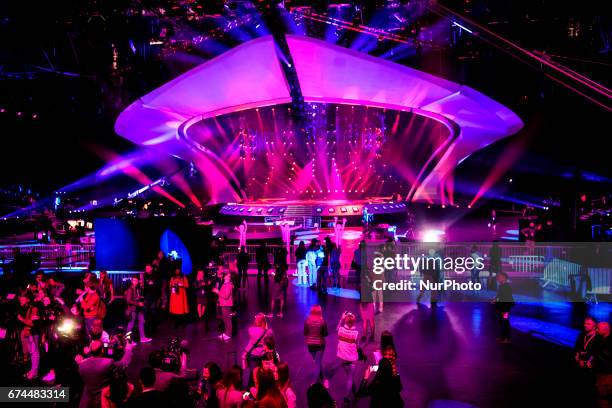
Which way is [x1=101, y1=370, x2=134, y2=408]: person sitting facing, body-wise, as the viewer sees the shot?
away from the camera

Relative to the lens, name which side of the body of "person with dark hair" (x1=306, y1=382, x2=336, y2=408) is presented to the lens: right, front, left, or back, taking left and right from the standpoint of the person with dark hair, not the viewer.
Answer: back

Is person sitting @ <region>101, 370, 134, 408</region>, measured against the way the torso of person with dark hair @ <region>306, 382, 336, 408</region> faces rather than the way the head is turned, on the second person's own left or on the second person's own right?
on the second person's own left

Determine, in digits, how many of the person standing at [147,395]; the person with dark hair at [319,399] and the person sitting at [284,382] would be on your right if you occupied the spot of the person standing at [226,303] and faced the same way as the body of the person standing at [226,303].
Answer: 0

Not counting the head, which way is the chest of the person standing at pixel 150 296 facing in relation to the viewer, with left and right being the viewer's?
facing the viewer and to the left of the viewer

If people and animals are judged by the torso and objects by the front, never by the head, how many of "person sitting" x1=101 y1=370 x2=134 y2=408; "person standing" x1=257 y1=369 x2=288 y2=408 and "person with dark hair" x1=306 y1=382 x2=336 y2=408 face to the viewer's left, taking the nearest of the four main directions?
0

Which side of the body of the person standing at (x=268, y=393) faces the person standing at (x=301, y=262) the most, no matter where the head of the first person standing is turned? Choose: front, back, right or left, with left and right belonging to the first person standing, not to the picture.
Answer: front

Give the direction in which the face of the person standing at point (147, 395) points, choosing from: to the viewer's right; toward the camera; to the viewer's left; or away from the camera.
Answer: away from the camera

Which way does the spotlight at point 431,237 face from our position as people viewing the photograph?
facing the viewer

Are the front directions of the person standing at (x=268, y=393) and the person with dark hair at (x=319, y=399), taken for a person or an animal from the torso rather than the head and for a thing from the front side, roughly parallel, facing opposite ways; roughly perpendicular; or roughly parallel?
roughly parallel

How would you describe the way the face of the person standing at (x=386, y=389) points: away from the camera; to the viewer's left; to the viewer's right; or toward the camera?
away from the camera

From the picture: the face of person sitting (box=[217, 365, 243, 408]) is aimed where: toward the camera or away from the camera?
away from the camera

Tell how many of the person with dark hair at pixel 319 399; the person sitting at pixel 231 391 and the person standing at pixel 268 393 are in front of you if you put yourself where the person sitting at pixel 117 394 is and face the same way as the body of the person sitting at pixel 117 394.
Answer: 0

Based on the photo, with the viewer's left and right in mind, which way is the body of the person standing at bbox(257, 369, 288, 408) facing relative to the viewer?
facing away from the viewer
